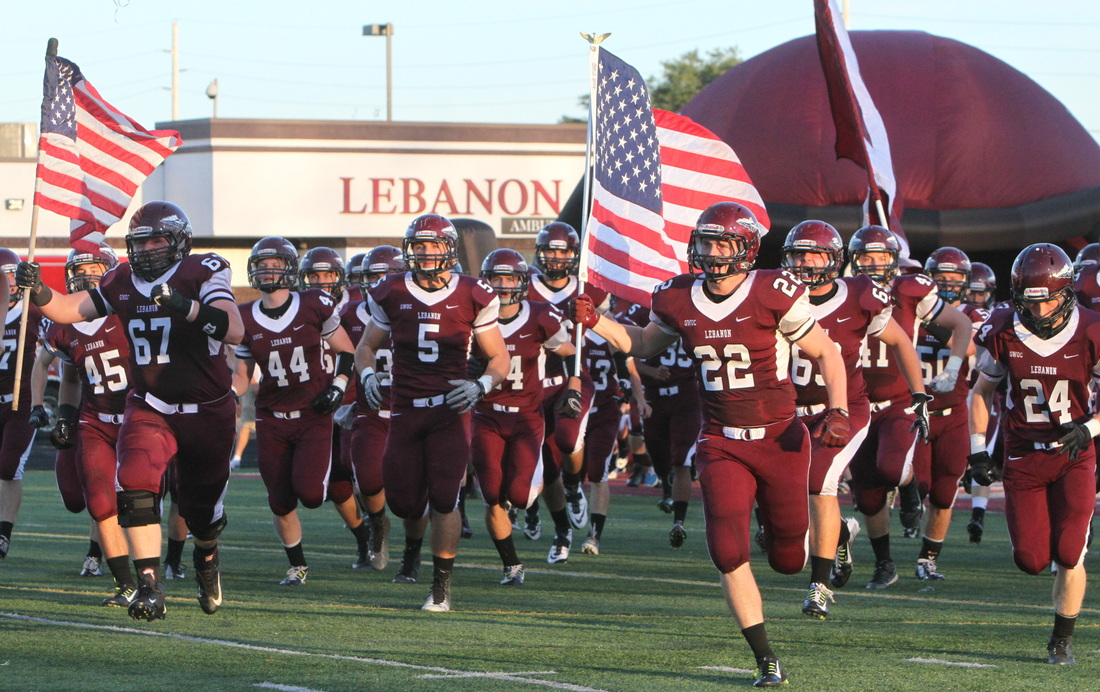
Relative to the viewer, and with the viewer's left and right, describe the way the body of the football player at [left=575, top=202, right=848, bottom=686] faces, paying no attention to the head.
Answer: facing the viewer

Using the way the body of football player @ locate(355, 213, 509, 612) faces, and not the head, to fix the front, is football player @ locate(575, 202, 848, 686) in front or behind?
in front

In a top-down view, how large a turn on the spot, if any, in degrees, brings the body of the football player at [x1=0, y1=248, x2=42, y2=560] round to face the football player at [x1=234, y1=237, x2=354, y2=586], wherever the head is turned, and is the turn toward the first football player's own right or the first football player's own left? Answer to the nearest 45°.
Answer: approximately 45° to the first football player's own left

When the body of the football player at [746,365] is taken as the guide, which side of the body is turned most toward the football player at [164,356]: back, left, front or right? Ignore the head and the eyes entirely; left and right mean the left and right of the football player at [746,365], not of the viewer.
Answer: right

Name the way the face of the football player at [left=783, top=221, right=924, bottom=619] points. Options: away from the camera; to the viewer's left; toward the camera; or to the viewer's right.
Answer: toward the camera

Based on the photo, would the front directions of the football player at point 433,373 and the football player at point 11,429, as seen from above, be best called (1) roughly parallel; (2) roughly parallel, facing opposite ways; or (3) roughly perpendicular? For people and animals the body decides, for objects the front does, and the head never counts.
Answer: roughly parallel

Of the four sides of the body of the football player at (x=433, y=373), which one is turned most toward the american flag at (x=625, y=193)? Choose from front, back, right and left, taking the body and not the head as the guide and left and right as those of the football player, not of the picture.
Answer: left

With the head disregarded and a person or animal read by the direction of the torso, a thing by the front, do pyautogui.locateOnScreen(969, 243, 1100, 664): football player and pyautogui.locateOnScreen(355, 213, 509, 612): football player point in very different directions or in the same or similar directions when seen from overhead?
same or similar directions

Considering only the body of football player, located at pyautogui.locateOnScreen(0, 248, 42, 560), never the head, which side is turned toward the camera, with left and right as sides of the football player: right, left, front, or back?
front

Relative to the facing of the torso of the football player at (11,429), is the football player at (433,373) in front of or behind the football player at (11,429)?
in front
